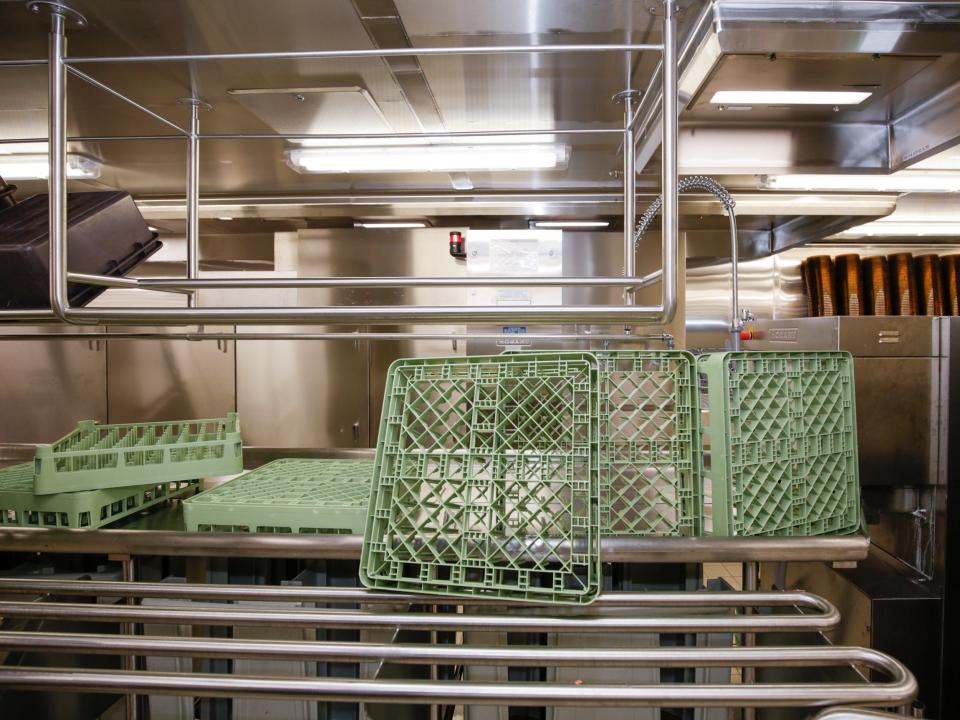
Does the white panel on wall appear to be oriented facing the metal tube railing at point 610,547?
yes

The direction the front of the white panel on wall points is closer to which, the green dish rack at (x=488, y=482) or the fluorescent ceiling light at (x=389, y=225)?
the green dish rack

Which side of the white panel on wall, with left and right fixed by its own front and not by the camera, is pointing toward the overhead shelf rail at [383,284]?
front

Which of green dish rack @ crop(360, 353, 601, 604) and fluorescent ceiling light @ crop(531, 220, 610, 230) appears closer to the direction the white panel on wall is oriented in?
the green dish rack

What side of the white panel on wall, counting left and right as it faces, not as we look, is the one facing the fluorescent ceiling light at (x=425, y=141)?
front

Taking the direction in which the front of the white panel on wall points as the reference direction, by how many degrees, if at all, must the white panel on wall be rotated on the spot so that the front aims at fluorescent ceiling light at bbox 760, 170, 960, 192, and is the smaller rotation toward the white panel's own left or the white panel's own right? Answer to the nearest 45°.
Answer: approximately 45° to the white panel's own left

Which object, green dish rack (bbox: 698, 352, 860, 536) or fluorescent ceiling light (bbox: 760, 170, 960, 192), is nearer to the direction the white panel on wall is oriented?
the green dish rack

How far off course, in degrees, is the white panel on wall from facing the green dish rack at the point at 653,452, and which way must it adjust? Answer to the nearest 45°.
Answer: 0° — it already faces it

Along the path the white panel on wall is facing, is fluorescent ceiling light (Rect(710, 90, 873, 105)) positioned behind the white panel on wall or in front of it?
in front

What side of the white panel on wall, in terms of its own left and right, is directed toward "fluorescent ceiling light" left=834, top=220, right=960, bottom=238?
left

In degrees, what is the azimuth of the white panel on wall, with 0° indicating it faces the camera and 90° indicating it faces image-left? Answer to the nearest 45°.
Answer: approximately 0°
